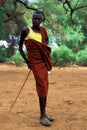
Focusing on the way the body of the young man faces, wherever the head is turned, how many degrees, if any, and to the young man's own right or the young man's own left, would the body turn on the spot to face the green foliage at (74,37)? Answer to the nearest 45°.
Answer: approximately 135° to the young man's own left

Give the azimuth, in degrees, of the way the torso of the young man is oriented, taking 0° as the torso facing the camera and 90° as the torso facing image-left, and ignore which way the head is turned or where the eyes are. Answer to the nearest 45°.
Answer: approximately 315°

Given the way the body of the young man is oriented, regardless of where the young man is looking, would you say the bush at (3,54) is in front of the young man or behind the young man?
behind

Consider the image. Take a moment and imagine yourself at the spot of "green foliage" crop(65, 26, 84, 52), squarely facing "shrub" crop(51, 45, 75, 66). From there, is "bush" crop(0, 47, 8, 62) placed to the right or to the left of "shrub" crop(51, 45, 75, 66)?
right

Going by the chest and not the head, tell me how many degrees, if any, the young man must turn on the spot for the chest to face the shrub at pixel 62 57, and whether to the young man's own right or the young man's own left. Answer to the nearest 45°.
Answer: approximately 135° to the young man's own left
